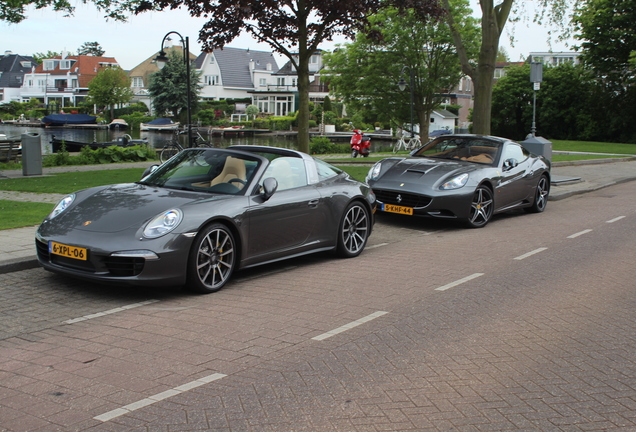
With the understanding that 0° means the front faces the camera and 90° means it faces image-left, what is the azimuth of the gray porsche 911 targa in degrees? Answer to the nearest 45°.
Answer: approximately 45°

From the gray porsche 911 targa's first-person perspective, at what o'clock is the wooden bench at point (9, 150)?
The wooden bench is roughly at 4 o'clock from the gray porsche 911 targa.

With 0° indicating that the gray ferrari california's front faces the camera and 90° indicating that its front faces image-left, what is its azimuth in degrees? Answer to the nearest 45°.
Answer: approximately 45°

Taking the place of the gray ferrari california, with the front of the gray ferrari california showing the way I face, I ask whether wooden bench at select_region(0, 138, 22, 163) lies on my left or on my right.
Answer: on my right

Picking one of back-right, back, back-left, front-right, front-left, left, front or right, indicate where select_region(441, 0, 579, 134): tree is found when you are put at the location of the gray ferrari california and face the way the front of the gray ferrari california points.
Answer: back-right

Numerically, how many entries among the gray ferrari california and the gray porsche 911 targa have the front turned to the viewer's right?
0

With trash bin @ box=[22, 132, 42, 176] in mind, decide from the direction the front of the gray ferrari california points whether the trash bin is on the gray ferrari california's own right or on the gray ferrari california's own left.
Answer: on the gray ferrari california's own right

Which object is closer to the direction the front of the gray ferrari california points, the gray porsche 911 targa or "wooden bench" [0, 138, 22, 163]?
the gray porsche 911 targa

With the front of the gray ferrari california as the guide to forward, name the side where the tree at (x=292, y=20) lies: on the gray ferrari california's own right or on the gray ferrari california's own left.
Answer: on the gray ferrari california's own right

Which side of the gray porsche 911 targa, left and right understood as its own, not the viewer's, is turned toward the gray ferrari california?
back

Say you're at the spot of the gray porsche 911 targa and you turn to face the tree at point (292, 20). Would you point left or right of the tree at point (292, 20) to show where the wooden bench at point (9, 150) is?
left

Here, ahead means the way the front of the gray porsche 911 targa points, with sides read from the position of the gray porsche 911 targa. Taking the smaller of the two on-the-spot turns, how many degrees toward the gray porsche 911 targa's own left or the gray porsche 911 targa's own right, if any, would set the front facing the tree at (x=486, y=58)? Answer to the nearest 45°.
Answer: approximately 180°
